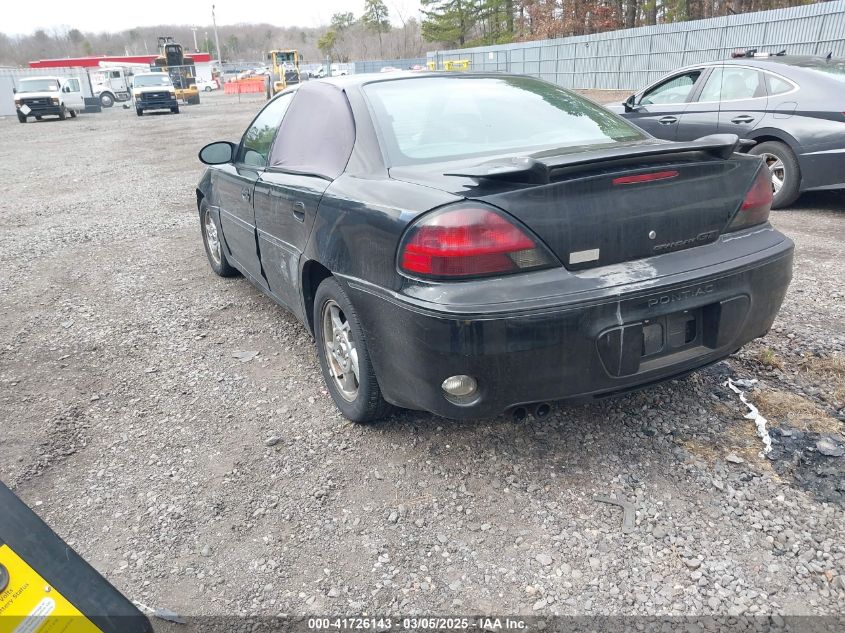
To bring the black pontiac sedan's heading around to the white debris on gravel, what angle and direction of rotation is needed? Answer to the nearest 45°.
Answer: approximately 135° to its right

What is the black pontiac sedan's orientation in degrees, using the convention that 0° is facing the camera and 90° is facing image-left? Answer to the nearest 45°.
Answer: approximately 135°

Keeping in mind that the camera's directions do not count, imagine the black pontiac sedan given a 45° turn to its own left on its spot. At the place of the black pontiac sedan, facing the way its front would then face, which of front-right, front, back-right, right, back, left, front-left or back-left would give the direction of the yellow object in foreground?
front-left
